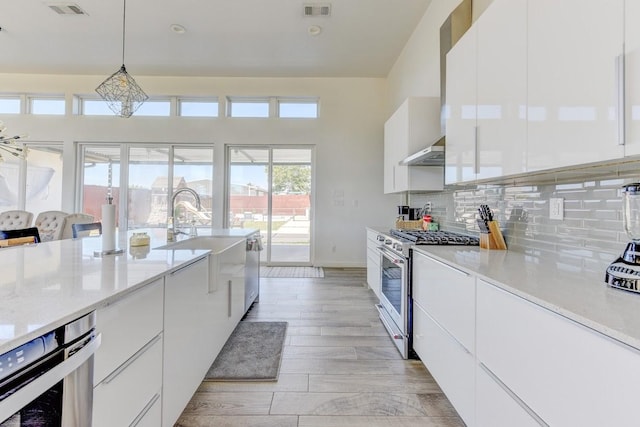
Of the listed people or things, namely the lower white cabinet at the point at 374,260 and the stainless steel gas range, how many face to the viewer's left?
2

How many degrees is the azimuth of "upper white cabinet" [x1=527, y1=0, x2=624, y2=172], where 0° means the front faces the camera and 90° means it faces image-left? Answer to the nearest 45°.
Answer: approximately 45°

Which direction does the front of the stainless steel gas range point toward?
to the viewer's left

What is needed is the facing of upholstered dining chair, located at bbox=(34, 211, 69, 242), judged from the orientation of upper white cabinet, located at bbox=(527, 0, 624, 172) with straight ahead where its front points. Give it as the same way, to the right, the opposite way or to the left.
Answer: to the left

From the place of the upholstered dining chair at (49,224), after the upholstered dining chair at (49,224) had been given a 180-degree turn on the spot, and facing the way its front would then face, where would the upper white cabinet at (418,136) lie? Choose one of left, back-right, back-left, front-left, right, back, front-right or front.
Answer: right

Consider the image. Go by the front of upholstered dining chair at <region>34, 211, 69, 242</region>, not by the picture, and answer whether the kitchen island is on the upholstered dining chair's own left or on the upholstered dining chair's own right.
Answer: on the upholstered dining chair's own left

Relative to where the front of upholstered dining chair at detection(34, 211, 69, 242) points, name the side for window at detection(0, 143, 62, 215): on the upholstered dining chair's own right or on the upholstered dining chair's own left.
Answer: on the upholstered dining chair's own right

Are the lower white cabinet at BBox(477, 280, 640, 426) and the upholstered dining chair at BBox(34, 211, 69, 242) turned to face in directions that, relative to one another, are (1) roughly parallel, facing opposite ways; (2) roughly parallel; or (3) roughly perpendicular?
roughly perpendicular

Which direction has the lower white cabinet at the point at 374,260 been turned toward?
to the viewer's left
